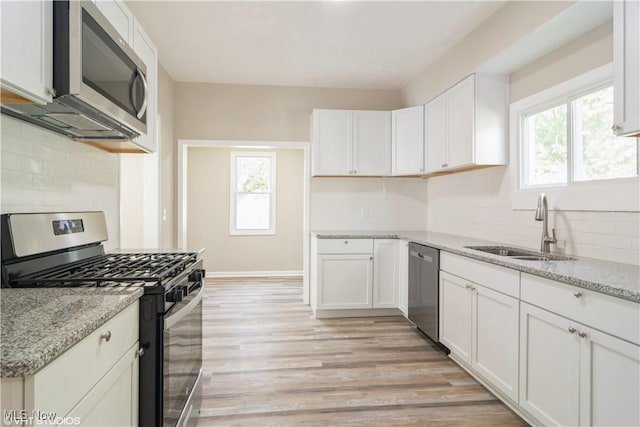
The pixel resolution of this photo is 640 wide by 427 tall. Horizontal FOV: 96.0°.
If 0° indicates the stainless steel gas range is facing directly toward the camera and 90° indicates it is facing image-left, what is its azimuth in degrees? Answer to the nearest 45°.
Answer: approximately 315°

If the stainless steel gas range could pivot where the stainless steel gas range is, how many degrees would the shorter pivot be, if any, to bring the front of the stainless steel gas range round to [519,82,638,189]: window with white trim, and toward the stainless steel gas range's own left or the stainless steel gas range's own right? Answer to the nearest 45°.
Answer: approximately 45° to the stainless steel gas range's own left

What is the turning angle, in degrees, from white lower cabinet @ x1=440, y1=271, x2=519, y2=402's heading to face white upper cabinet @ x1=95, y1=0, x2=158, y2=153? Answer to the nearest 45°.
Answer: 0° — it already faces it

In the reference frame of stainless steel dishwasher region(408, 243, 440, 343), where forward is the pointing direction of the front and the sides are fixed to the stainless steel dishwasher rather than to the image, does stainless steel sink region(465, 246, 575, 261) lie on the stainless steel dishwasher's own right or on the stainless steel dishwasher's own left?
on the stainless steel dishwasher's own left

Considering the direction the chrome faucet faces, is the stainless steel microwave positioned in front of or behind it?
in front

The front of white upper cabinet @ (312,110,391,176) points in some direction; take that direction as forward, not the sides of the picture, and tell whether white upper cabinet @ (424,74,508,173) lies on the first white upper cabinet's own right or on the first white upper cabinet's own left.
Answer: on the first white upper cabinet's own left

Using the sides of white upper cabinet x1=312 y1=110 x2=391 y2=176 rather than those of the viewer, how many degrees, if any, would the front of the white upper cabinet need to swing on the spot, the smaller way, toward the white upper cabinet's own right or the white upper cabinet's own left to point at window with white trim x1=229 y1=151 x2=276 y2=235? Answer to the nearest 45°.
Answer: approximately 135° to the white upper cabinet's own right

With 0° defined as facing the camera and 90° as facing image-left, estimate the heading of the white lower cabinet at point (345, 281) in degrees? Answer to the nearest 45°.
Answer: approximately 0°

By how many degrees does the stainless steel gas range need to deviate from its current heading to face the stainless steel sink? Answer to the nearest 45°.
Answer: approximately 45° to its left

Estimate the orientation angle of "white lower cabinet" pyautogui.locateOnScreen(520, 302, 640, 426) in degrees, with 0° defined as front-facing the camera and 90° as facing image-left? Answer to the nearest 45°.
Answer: approximately 45°

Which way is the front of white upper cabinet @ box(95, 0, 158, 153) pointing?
to the viewer's right
